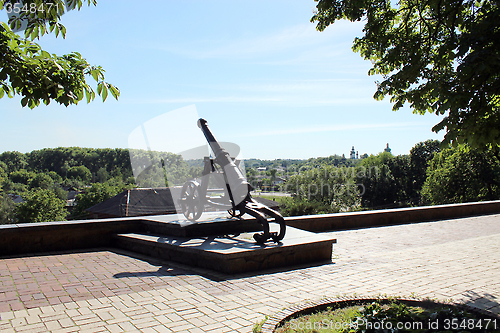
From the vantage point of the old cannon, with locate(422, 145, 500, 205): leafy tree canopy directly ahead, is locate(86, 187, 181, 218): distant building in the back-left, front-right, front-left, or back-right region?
front-left

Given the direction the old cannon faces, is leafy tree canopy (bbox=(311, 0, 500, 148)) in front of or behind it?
behind

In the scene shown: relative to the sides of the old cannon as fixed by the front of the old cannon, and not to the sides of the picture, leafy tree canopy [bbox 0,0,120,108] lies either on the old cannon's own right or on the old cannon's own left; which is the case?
on the old cannon's own left

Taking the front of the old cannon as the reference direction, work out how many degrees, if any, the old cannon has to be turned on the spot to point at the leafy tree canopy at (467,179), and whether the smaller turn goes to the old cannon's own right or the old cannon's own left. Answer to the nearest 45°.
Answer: approximately 90° to the old cannon's own right

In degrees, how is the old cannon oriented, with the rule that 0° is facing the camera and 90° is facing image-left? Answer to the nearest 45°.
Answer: approximately 135°

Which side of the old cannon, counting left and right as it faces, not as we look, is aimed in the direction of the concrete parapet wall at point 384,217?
right

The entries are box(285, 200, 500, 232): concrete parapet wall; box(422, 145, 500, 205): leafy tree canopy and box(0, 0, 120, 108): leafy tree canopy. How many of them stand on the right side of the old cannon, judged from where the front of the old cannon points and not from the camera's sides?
2

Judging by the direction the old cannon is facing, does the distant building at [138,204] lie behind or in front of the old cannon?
in front

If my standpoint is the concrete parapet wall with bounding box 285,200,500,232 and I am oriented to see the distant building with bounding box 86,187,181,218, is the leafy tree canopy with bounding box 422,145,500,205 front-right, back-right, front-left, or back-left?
front-right
